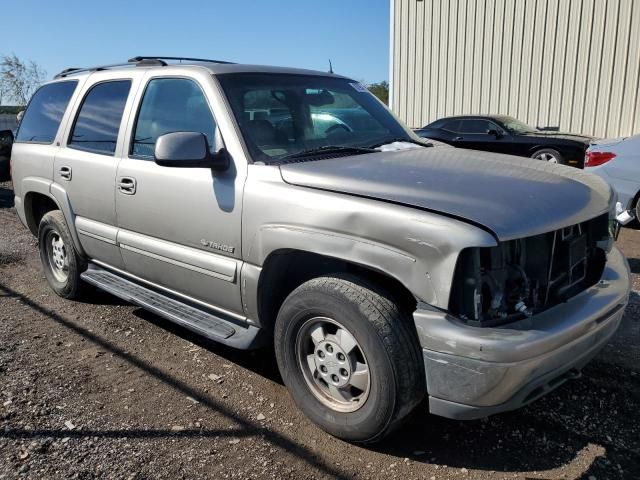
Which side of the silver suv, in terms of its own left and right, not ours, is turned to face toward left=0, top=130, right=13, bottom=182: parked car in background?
back

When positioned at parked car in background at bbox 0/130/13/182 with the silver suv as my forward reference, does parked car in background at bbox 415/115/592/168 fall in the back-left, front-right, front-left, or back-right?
front-left

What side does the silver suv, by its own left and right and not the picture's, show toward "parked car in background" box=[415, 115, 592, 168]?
left

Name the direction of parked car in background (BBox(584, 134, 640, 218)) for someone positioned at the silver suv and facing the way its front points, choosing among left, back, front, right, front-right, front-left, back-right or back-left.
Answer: left

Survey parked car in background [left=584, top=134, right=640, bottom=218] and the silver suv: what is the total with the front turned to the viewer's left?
0

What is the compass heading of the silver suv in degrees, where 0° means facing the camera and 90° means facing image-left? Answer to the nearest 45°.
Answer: approximately 315°

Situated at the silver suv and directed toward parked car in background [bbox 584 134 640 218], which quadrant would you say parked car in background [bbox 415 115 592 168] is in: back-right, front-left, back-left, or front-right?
front-left

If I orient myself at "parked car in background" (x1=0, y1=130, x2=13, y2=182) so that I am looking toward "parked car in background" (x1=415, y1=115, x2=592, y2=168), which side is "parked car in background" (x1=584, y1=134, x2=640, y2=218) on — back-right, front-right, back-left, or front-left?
front-right
